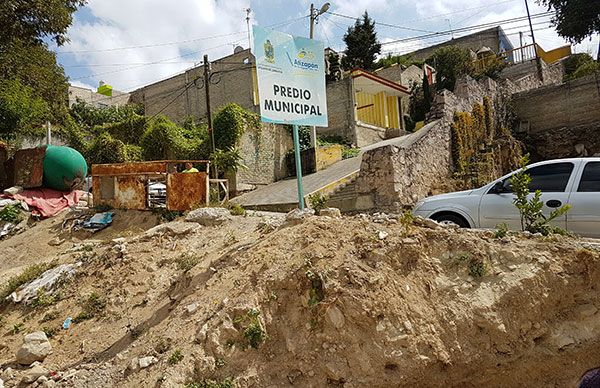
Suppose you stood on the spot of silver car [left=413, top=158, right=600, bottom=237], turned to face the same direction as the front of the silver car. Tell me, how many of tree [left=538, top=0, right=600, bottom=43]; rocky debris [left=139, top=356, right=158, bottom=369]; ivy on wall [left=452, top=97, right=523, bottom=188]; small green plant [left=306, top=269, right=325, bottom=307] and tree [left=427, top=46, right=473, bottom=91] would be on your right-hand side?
3

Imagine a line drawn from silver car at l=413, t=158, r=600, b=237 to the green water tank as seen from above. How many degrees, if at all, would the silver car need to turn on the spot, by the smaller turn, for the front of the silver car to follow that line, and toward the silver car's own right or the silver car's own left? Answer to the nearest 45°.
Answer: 0° — it already faces it

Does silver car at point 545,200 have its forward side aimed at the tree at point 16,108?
yes

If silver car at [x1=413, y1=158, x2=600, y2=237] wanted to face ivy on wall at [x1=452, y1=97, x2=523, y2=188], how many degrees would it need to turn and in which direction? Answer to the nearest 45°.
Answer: approximately 90° to its right

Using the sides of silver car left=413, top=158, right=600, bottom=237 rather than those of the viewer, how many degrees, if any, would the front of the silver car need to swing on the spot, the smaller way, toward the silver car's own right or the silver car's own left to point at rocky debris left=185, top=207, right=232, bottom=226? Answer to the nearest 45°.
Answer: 0° — it already faces it

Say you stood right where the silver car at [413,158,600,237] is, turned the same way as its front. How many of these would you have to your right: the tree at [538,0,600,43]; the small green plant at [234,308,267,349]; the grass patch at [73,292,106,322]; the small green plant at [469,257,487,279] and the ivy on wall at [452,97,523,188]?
2

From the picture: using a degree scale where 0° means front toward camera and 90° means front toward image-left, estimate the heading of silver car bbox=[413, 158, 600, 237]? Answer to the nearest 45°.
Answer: approximately 90°

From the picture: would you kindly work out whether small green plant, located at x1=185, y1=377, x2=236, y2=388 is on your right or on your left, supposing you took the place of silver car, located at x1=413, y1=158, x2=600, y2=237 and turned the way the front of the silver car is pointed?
on your left

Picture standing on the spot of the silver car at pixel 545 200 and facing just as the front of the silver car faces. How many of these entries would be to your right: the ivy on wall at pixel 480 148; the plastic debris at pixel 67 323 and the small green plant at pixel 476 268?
1

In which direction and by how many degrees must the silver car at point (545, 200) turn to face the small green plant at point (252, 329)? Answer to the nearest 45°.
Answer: approximately 45° to its left

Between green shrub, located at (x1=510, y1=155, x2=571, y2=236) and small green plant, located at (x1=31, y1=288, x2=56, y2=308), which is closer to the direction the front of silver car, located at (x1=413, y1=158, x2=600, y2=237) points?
the small green plant

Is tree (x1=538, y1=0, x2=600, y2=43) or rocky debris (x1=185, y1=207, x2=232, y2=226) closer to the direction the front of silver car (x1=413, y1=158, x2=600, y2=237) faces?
the rocky debris
